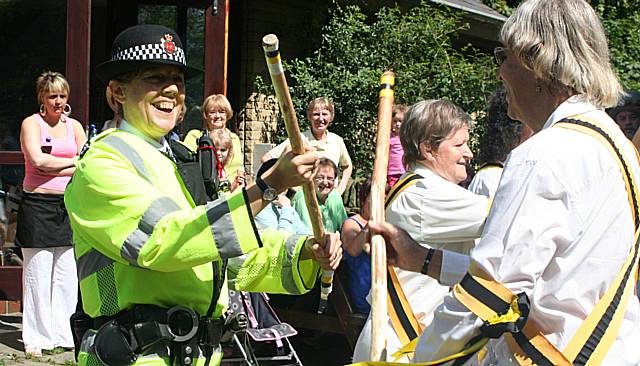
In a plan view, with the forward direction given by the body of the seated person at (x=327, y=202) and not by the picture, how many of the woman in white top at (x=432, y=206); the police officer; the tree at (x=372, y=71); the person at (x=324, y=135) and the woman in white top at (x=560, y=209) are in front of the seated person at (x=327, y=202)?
3

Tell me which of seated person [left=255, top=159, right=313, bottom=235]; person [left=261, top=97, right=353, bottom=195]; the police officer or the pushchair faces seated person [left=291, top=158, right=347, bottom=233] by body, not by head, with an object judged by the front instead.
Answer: person [left=261, top=97, right=353, bottom=195]

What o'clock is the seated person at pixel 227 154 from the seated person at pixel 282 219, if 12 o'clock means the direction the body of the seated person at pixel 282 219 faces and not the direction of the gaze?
the seated person at pixel 227 154 is roughly at 4 o'clock from the seated person at pixel 282 219.

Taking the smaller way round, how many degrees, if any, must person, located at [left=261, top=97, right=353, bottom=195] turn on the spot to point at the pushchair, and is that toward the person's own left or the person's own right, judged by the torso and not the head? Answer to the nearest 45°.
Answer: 0° — they already face it

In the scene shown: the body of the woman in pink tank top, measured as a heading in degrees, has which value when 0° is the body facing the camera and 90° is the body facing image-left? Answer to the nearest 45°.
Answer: approximately 315°

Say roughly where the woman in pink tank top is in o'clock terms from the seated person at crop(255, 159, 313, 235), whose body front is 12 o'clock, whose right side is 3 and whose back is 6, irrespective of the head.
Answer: The woman in pink tank top is roughly at 3 o'clock from the seated person.

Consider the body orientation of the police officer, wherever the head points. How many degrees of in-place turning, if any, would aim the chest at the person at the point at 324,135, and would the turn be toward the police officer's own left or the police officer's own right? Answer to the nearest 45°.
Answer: approximately 135° to the police officer's own left

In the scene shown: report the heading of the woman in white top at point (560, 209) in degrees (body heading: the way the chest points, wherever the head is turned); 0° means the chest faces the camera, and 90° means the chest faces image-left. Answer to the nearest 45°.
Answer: approximately 135°

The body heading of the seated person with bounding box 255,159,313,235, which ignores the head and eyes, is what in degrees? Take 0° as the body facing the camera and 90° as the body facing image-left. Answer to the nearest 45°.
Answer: approximately 0°
